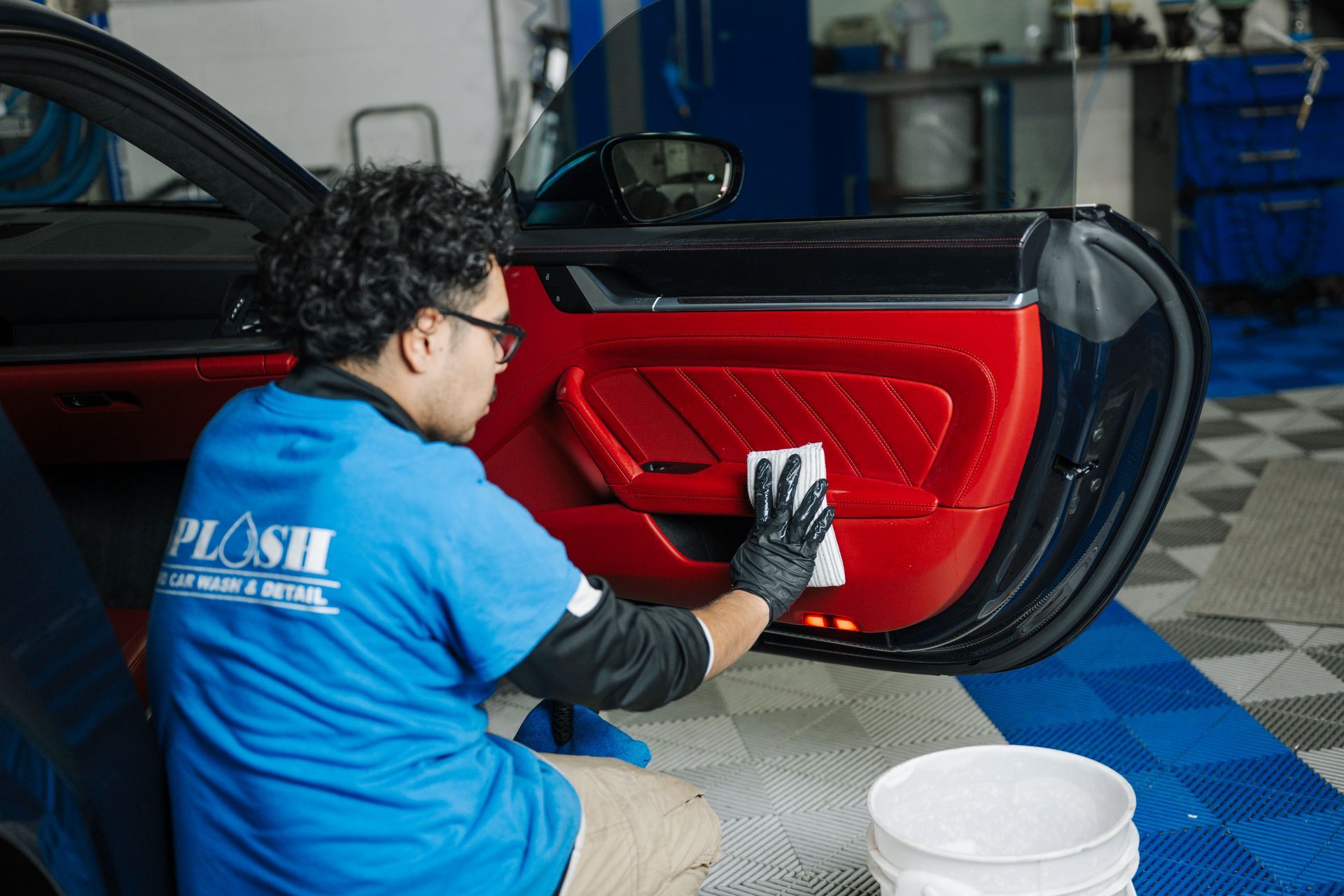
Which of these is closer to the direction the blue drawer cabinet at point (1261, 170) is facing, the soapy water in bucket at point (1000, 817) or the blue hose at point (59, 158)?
the soapy water in bucket

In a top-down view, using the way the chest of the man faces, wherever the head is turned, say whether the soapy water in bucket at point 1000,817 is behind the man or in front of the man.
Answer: in front

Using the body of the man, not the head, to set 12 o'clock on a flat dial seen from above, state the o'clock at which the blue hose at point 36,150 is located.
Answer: The blue hose is roughly at 10 o'clock from the man.

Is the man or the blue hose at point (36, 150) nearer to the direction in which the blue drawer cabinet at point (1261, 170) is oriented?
the man

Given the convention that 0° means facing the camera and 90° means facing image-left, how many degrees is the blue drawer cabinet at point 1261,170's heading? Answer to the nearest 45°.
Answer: approximately 0°

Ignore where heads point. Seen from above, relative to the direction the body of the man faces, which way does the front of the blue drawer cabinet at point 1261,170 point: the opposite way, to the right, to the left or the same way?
the opposite way

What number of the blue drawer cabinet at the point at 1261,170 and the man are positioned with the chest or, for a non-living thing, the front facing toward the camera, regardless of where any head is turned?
1

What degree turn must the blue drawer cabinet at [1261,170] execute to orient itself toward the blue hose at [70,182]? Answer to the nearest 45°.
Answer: approximately 45° to its right

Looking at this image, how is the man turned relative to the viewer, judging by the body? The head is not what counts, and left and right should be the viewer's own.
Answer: facing away from the viewer and to the right of the viewer
